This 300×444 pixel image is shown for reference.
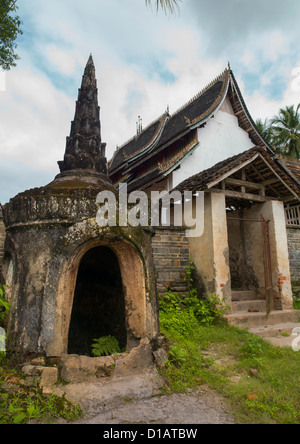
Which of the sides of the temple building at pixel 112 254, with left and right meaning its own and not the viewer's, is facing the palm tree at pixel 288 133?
left

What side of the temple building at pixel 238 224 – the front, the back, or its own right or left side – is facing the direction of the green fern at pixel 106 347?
right

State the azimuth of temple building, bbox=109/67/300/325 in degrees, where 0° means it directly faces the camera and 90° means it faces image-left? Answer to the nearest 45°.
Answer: approximately 315°
